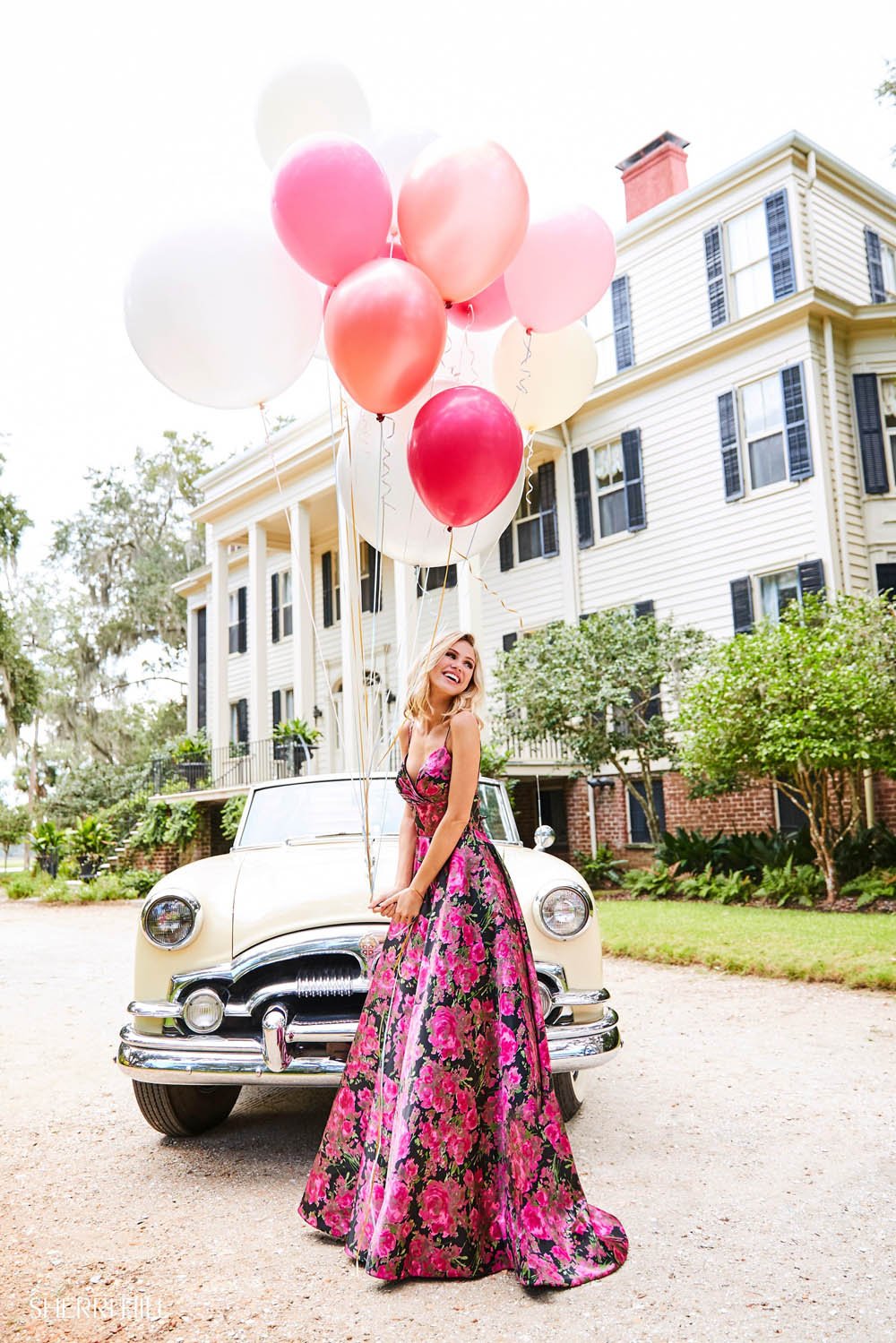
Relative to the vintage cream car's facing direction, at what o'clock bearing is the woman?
The woman is roughly at 11 o'clock from the vintage cream car.

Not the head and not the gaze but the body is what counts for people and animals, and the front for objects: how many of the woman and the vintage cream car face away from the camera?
0

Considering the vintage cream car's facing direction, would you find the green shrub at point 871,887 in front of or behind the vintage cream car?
behind

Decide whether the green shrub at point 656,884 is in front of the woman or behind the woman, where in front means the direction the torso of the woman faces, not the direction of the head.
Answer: behind

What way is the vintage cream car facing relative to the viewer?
toward the camera

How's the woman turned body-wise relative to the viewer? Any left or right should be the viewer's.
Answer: facing the viewer and to the left of the viewer

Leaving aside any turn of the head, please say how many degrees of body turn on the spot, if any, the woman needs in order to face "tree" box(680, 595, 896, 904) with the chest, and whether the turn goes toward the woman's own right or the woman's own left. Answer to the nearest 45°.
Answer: approximately 180°

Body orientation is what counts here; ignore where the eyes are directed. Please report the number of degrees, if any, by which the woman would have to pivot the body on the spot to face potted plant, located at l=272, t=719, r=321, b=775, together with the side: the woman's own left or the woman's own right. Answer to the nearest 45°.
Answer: approximately 135° to the woman's own right
